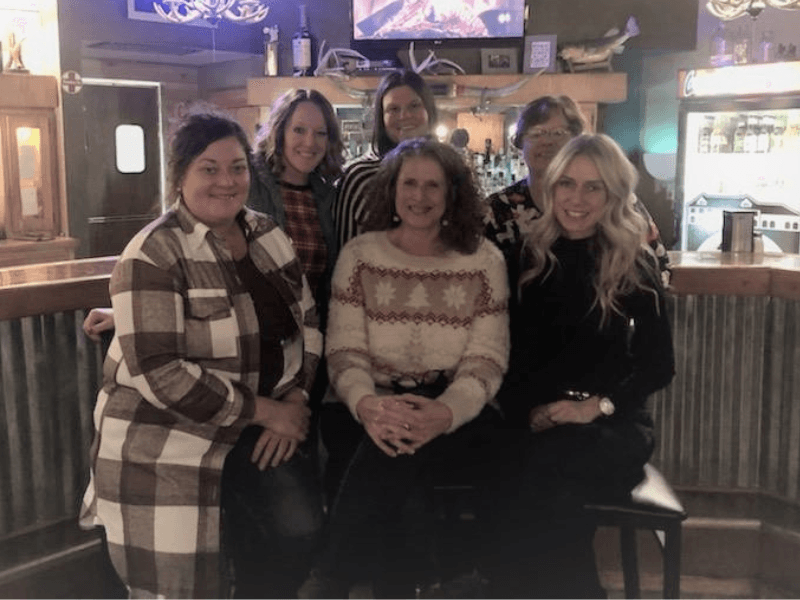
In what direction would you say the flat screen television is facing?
toward the camera

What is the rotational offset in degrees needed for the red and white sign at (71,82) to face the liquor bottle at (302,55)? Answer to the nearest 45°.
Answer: approximately 90° to its left

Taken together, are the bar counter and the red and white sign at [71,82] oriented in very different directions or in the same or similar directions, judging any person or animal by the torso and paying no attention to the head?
same or similar directions

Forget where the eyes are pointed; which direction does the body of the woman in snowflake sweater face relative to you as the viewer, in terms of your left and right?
facing the viewer

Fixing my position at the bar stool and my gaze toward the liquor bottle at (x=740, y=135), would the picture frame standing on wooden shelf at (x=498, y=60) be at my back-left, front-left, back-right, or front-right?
front-left

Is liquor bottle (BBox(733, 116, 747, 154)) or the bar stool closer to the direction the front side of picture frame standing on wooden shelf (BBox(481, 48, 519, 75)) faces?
the bar stool

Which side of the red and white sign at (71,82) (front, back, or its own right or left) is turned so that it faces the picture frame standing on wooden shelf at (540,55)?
left
